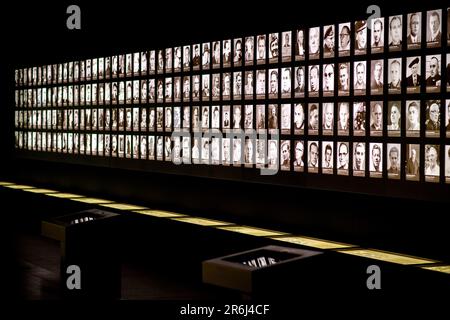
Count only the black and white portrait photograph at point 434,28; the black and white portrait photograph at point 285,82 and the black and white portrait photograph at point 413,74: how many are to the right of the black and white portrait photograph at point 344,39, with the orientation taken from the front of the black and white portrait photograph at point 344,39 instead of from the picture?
1

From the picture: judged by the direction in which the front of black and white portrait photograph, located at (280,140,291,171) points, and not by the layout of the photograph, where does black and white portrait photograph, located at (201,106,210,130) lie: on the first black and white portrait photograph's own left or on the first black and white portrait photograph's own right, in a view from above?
on the first black and white portrait photograph's own right

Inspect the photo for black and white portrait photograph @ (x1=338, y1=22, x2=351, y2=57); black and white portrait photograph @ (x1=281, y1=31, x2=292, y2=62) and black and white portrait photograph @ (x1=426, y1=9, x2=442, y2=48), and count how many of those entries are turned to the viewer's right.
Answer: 0

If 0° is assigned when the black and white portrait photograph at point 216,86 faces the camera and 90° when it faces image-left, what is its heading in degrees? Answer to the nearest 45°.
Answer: approximately 45°

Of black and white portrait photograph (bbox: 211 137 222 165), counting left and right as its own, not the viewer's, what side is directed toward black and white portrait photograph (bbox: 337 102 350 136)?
left

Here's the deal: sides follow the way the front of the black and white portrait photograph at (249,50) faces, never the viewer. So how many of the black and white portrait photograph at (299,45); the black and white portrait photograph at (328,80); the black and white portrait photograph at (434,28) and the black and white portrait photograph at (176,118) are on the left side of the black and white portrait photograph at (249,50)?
3

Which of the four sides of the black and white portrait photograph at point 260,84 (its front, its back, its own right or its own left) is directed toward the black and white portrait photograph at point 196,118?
right

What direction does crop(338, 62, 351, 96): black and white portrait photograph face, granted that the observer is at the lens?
facing the viewer and to the left of the viewer

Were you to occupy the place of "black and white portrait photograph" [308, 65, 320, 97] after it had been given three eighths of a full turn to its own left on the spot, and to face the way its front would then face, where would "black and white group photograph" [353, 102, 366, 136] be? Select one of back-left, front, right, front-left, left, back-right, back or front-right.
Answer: front-right

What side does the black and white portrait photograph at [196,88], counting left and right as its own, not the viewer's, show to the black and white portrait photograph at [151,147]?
right

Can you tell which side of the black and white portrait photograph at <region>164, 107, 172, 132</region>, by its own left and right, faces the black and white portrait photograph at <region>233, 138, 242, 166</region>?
left

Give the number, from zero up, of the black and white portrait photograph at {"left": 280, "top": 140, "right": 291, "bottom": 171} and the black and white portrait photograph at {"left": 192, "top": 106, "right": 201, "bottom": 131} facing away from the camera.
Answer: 0
